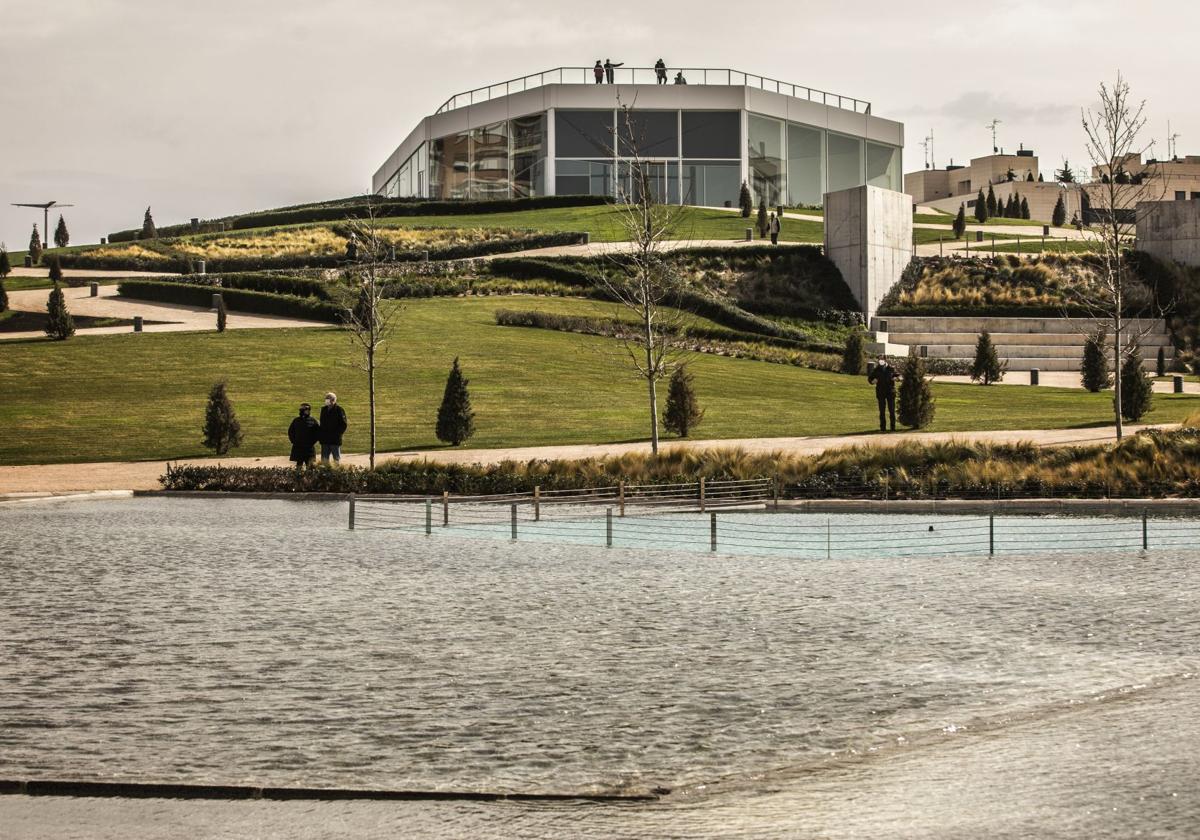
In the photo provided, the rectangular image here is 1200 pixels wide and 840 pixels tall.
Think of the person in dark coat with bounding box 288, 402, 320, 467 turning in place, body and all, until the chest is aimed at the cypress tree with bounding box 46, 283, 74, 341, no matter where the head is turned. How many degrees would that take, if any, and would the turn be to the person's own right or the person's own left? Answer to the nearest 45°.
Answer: approximately 180°

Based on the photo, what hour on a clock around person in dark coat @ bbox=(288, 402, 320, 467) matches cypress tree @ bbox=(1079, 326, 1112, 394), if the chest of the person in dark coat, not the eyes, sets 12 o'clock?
The cypress tree is roughly at 8 o'clock from the person in dark coat.

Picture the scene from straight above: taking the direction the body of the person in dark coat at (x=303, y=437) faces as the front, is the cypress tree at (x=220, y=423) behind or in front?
behind

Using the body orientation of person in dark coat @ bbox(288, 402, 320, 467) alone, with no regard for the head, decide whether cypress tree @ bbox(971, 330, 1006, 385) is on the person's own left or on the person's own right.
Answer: on the person's own left

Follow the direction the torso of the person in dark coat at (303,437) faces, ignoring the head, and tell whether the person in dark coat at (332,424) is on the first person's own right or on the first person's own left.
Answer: on the first person's own left

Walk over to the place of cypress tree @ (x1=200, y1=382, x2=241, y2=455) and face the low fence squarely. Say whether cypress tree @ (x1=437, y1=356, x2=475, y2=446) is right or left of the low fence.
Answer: left

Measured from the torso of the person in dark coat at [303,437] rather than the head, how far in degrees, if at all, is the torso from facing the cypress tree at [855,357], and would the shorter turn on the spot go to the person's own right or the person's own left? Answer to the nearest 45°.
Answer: approximately 135° to the person's own left
